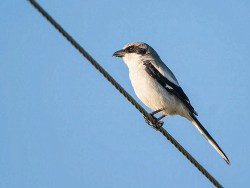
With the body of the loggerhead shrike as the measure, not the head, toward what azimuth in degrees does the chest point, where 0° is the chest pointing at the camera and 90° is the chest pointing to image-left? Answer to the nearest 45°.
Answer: approximately 90°
